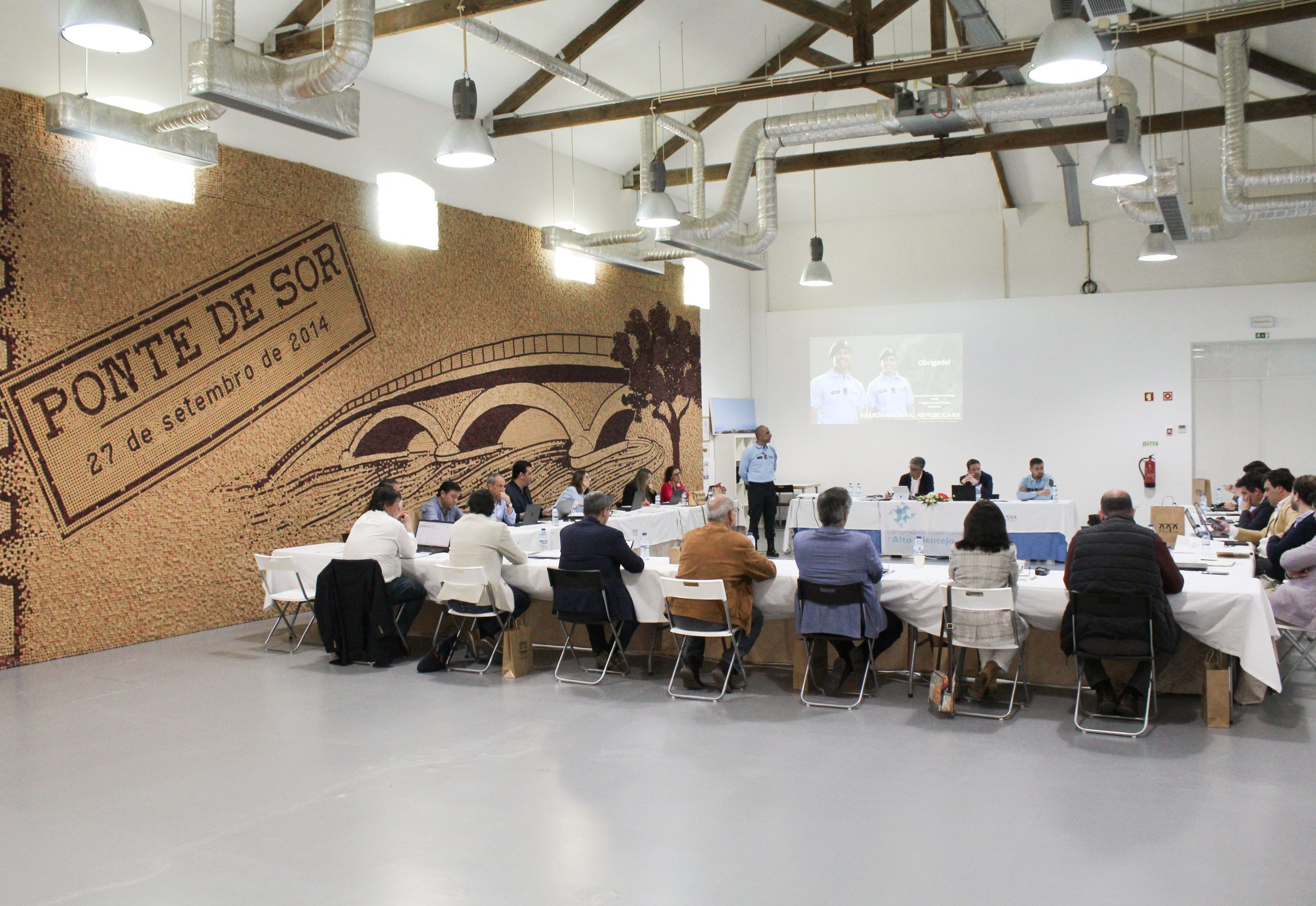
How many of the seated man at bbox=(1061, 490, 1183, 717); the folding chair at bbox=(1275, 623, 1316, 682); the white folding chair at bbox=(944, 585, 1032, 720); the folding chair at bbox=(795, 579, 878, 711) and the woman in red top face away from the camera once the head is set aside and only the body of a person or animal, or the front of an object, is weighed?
3

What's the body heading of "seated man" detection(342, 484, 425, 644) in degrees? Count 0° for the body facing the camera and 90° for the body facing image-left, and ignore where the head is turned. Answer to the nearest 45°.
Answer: approximately 225°

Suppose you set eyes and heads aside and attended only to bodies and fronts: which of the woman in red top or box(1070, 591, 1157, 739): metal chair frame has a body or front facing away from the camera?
the metal chair frame

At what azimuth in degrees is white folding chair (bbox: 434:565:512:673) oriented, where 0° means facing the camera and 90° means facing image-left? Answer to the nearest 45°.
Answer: approximately 225°

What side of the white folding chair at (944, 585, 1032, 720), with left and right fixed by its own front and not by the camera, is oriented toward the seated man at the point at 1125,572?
right

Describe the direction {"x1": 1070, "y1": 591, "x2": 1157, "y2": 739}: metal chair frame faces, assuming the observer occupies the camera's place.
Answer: facing away from the viewer

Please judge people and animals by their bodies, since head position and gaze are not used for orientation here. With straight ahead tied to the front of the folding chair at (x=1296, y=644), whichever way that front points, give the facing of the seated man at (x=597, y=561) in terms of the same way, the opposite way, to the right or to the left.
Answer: to the right

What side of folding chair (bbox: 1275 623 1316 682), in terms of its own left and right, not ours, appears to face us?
left

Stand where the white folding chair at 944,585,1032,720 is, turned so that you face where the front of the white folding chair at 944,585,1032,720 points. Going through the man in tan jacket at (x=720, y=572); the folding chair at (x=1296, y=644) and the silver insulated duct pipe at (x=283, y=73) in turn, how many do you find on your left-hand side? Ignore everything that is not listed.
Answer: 2

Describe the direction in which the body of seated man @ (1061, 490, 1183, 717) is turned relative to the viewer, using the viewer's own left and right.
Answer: facing away from the viewer

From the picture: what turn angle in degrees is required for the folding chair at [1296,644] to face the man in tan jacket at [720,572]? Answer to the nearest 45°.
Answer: approximately 45° to its left

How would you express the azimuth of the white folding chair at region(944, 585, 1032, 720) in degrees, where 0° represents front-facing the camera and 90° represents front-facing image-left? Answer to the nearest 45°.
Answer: approximately 180°
